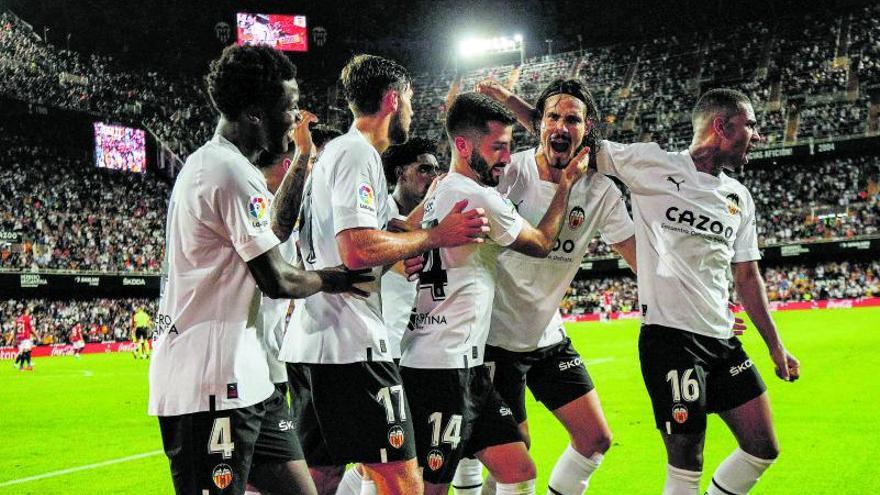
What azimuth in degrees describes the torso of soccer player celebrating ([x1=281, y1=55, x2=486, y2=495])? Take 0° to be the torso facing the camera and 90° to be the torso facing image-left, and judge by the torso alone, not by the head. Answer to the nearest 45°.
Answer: approximately 270°

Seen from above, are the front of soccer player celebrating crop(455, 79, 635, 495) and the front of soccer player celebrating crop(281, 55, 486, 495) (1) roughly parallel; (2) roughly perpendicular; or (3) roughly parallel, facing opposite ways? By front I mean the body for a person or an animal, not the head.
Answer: roughly perpendicular

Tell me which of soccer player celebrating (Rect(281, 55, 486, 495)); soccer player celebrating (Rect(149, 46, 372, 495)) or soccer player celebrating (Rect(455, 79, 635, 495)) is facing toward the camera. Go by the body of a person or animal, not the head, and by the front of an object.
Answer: soccer player celebrating (Rect(455, 79, 635, 495))

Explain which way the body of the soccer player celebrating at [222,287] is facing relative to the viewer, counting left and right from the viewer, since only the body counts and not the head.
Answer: facing to the right of the viewer

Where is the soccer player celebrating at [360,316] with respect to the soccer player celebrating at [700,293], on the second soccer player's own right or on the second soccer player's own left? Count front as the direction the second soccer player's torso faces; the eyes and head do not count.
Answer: on the second soccer player's own right

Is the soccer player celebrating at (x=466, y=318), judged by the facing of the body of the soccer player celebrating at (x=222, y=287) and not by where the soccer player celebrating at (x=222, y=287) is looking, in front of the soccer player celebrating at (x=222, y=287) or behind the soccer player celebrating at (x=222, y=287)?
in front

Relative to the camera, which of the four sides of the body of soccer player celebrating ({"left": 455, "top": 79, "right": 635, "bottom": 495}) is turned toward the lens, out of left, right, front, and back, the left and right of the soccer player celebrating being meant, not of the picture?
front

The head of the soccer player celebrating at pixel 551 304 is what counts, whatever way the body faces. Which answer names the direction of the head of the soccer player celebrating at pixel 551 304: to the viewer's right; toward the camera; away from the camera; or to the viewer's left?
toward the camera

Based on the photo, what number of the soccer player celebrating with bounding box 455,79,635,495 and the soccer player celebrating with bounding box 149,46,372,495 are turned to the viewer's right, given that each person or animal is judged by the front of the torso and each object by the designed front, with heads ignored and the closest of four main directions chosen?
1

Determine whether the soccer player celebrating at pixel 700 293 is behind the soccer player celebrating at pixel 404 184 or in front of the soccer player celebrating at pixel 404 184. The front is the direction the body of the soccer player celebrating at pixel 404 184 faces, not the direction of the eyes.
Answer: in front

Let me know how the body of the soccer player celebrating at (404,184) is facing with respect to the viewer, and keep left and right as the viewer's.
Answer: facing the viewer and to the right of the viewer

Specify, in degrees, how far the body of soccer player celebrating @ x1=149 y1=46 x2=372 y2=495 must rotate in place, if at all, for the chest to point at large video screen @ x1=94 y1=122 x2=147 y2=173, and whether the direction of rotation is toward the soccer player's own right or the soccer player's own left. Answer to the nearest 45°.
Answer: approximately 90° to the soccer player's own left
